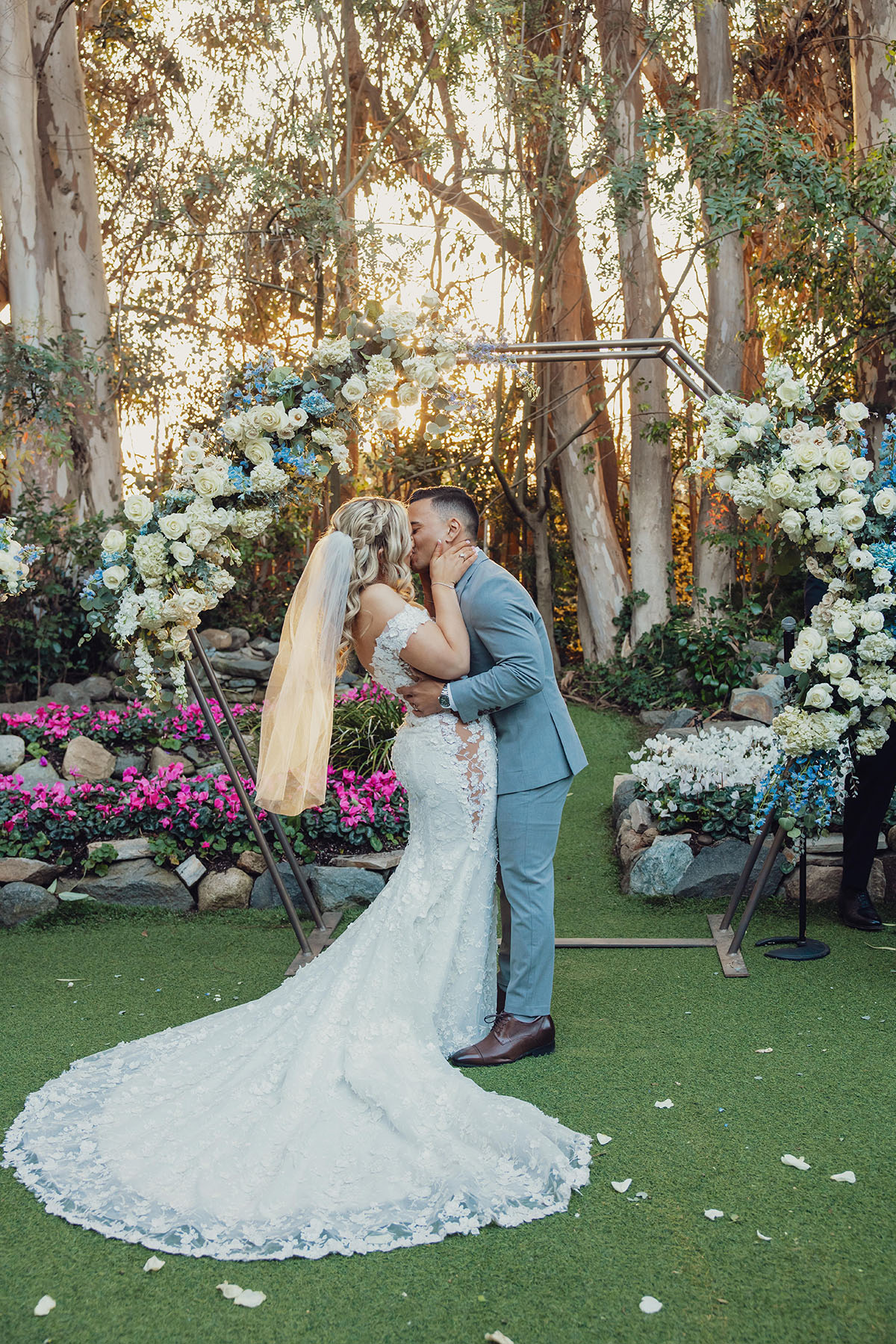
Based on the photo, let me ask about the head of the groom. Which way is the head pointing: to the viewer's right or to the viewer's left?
to the viewer's left

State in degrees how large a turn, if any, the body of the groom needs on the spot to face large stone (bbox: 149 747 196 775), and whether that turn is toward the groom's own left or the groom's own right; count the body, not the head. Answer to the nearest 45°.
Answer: approximately 45° to the groom's own right

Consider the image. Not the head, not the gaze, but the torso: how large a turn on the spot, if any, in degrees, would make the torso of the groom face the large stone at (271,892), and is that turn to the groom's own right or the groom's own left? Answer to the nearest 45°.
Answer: approximately 45° to the groom's own right

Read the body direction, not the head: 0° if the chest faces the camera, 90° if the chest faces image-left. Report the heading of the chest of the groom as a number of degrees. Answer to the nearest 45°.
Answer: approximately 90°

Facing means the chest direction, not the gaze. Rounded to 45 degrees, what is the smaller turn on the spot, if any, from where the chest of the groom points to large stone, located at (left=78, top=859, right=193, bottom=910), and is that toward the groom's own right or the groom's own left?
approximately 45° to the groom's own right

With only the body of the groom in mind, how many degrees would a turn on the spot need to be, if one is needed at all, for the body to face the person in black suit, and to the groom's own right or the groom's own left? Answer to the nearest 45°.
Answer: approximately 135° to the groom's own right

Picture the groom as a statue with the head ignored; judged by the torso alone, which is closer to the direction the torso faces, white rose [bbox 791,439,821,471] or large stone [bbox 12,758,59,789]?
the large stone

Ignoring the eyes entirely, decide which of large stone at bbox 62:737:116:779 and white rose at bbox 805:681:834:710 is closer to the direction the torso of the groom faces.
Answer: the large stone

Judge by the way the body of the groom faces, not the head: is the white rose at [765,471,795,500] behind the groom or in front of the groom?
behind

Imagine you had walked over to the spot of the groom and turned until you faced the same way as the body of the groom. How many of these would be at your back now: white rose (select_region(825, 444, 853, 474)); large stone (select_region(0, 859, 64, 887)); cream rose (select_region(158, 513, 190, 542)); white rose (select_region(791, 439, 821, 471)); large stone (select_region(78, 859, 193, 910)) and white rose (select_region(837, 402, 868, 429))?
3

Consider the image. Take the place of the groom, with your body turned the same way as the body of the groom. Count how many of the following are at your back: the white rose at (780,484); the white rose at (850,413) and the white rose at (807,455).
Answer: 3

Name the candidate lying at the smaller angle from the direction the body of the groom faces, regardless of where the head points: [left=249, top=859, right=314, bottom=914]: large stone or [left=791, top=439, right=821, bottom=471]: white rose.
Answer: the large stone
